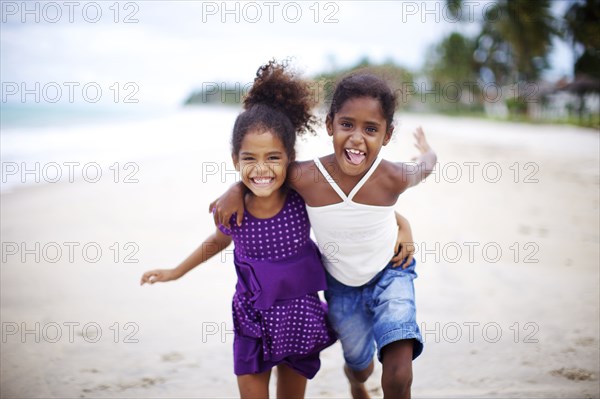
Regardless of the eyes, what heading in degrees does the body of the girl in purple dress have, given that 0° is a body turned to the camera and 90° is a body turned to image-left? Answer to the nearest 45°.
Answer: approximately 0°
